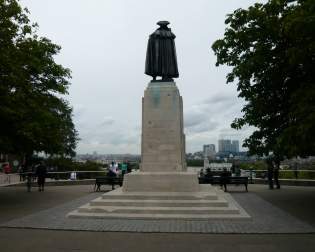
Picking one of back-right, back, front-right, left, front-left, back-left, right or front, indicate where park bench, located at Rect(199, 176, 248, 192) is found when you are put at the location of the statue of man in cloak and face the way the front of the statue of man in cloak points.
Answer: front-right

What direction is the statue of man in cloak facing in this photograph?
away from the camera

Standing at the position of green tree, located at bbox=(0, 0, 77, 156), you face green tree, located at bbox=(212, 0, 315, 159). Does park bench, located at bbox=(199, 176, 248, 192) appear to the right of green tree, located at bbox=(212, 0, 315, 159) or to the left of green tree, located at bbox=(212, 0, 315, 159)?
left

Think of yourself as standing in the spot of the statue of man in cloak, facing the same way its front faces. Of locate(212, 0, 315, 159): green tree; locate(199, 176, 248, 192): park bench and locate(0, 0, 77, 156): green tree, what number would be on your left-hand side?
1

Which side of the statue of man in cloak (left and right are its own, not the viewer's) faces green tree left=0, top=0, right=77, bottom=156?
left

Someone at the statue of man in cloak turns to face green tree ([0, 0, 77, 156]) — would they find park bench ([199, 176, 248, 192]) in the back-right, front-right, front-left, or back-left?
back-right

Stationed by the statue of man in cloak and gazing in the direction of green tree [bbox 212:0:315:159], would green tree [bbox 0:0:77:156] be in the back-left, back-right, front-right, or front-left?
back-right

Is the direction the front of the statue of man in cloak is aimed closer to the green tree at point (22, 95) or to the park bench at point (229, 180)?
the park bench

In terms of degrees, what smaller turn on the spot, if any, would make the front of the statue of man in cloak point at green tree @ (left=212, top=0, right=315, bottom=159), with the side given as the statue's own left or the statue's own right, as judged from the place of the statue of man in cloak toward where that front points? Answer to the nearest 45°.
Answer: approximately 90° to the statue's own right
